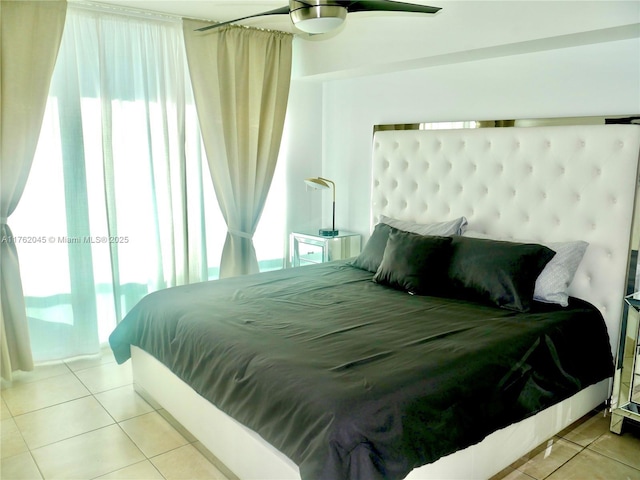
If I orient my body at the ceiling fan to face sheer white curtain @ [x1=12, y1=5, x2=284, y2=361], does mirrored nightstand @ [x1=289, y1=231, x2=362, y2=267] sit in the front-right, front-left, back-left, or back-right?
front-right

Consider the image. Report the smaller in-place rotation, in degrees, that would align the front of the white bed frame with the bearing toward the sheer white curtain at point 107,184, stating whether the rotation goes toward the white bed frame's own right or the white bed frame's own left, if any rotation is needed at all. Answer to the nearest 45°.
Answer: approximately 45° to the white bed frame's own right

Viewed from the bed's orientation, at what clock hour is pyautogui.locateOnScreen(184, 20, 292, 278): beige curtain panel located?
The beige curtain panel is roughly at 3 o'clock from the bed.

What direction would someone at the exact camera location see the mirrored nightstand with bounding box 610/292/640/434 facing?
facing the viewer and to the left of the viewer

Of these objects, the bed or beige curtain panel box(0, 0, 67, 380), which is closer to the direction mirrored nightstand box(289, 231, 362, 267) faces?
the beige curtain panel

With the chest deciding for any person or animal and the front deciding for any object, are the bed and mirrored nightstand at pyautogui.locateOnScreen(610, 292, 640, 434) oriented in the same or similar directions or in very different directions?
same or similar directions

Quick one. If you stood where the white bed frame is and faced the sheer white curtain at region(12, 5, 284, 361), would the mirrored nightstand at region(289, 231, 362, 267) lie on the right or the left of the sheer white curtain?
right

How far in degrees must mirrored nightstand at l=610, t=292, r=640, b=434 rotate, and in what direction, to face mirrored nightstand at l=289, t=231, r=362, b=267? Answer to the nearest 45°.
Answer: approximately 45° to its right

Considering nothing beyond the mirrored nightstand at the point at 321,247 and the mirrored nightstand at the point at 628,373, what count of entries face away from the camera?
0

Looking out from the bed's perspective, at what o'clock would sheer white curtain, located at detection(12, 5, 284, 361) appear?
The sheer white curtain is roughly at 2 o'clock from the bed.

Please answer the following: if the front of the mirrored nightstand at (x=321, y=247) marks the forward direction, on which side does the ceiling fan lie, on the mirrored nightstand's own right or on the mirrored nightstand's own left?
on the mirrored nightstand's own left

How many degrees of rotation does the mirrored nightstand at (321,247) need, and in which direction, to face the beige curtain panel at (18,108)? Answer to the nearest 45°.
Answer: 0° — it already faces it

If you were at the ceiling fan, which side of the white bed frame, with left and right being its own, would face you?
front

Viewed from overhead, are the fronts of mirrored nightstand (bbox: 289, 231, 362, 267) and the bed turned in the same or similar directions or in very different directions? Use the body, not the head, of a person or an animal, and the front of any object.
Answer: same or similar directions

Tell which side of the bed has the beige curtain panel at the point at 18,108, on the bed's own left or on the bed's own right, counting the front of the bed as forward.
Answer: on the bed's own right

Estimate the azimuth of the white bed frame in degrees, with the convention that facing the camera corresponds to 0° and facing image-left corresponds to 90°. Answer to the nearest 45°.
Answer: approximately 45°

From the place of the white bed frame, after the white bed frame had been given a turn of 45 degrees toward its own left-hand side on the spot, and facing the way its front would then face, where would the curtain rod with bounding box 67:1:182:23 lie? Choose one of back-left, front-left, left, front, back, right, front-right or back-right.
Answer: right

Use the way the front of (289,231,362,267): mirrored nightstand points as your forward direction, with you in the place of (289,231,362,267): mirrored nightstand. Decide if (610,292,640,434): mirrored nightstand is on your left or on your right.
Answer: on your left
